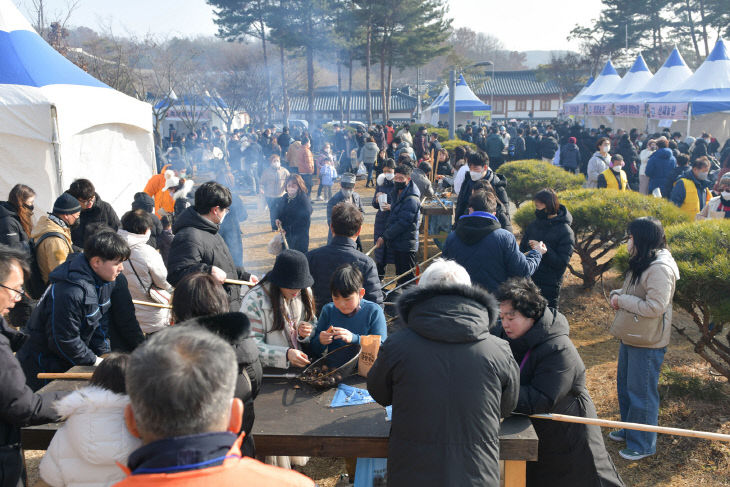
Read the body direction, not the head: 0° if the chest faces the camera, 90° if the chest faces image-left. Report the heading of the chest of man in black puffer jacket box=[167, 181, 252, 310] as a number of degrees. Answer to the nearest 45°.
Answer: approximately 270°

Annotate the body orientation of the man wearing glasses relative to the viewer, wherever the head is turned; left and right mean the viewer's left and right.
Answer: facing to the right of the viewer

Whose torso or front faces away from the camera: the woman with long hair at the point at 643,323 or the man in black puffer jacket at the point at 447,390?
the man in black puffer jacket

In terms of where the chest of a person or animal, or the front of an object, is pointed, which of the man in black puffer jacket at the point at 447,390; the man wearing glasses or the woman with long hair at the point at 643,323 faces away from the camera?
the man in black puffer jacket

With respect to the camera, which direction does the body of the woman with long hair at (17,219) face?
to the viewer's right

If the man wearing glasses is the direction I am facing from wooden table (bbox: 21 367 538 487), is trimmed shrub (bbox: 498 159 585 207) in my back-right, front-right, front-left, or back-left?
back-right

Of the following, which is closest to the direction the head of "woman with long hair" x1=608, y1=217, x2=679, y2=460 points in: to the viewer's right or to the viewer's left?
to the viewer's left

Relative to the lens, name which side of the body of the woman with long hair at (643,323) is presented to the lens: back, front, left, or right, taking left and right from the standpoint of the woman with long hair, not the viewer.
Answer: left

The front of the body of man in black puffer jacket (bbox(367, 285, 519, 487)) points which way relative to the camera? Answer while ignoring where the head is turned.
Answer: away from the camera
